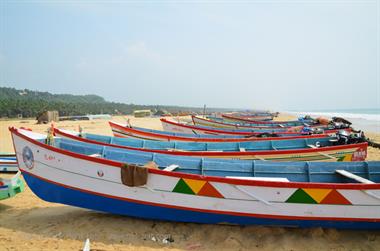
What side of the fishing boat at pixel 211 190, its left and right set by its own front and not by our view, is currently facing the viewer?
left

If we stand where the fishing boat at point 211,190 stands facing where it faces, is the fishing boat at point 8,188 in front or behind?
in front

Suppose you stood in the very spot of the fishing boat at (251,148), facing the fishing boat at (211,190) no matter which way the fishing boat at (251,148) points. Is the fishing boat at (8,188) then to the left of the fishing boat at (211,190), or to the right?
right

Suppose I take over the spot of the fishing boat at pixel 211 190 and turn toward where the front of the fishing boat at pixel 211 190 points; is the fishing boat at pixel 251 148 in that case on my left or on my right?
on my right

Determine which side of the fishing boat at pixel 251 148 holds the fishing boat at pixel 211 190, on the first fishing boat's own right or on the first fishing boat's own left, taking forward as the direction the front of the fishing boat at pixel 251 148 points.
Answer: on the first fishing boat's own left

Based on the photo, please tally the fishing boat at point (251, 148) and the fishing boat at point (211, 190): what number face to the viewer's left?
2

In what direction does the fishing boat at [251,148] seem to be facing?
to the viewer's left

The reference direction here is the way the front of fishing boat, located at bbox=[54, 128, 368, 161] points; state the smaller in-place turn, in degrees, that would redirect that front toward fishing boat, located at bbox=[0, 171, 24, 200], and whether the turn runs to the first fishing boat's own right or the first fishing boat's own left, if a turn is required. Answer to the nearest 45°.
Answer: approximately 45° to the first fishing boat's own left
